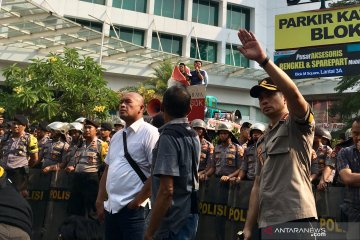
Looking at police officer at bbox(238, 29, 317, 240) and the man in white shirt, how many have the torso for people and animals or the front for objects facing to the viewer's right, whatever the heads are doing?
0

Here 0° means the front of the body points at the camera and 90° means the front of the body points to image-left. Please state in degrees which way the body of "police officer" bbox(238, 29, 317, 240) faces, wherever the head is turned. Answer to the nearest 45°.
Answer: approximately 45°

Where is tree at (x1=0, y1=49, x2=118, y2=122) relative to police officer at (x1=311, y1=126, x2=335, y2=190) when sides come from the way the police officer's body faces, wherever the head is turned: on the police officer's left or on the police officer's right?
on the police officer's right
